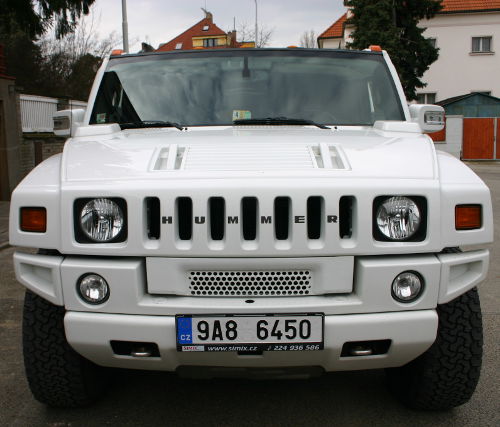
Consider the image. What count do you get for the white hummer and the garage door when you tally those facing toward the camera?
2

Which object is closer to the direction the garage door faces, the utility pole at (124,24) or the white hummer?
the white hummer

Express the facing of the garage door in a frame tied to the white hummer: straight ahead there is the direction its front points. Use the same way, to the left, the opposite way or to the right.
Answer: the same way

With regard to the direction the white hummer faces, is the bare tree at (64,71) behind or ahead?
behind

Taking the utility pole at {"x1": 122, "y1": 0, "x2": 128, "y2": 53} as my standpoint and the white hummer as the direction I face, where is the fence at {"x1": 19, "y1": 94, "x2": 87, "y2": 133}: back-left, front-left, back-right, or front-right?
front-right

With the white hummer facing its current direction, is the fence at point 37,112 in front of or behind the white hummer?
behind

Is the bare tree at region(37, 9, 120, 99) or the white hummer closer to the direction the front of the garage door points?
the white hummer

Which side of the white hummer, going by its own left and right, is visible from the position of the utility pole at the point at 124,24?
back

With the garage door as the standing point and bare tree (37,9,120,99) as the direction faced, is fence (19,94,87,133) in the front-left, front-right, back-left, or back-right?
front-left

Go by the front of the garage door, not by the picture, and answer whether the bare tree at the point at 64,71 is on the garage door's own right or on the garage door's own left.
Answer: on the garage door's own right

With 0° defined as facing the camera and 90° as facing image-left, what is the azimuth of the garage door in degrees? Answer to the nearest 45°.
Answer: approximately 0°

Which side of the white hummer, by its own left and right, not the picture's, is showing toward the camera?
front

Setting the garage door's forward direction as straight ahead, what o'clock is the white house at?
The white house is roughly at 6 o'clock from the garage door.

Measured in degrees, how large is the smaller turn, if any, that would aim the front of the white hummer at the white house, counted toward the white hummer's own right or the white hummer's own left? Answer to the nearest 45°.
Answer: approximately 180°

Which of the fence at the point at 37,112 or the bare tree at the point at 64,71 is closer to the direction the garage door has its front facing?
the fence
